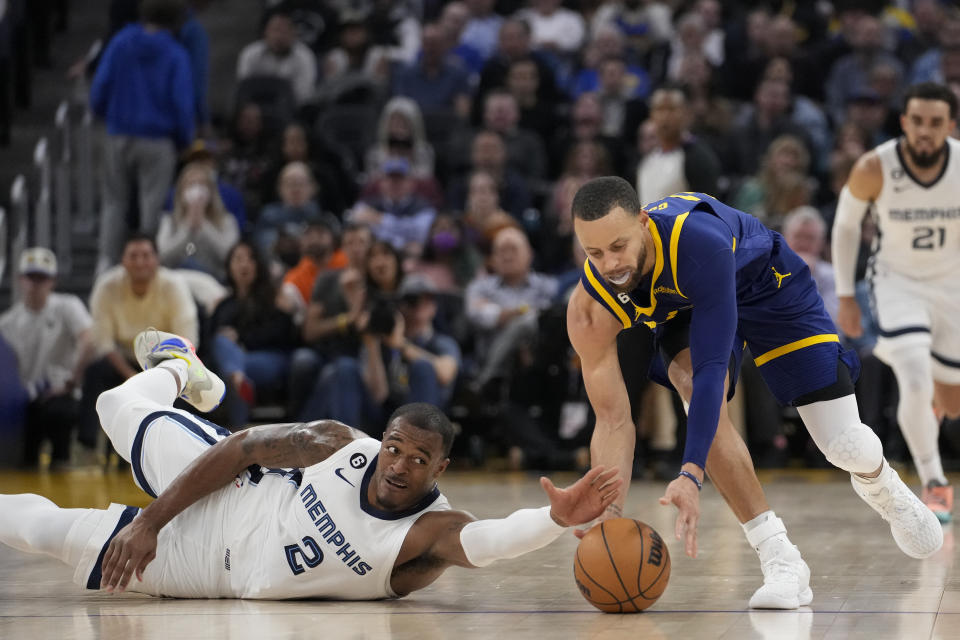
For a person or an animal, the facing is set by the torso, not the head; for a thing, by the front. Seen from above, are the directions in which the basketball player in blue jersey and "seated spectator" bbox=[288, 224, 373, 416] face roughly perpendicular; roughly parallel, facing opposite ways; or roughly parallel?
roughly parallel

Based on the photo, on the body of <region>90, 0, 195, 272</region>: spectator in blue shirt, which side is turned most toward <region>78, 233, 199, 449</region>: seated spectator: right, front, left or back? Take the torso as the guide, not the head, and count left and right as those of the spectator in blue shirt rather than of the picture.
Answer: back

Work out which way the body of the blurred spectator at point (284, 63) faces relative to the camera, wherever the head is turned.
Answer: toward the camera

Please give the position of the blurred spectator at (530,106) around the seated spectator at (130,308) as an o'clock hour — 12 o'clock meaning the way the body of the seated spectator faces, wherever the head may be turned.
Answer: The blurred spectator is roughly at 8 o'clock from the seated spectator.

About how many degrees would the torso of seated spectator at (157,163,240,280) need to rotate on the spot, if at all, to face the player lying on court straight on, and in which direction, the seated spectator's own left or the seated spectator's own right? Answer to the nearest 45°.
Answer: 0° — they already face them

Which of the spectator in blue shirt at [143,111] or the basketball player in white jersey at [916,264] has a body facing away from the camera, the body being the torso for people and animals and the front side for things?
the spectator in blue shirt

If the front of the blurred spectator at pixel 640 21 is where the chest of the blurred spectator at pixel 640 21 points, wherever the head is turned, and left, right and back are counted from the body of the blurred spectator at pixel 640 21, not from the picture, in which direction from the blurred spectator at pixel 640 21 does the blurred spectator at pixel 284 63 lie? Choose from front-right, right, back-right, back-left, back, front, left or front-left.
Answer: right

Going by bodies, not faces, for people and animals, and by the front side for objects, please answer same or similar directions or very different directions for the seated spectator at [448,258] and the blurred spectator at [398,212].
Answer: same or similar directions

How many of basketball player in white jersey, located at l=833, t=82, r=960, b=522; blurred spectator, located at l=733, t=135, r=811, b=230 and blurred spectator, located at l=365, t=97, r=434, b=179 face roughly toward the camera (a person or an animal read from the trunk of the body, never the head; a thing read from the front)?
3

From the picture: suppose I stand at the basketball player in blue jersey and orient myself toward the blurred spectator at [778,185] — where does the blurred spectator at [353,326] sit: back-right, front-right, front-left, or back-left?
front-left

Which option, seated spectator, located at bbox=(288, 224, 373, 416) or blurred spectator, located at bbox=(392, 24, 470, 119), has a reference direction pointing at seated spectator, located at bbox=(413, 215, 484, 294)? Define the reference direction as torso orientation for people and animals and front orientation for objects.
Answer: the blurred spectator

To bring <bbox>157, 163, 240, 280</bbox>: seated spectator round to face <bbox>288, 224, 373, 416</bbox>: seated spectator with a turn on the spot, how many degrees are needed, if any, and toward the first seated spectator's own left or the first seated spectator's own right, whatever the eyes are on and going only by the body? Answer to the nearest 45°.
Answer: approximately 45° to the first seated spectator's own left

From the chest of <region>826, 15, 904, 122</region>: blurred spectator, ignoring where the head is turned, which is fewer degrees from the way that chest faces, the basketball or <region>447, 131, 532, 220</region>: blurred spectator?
the basketball

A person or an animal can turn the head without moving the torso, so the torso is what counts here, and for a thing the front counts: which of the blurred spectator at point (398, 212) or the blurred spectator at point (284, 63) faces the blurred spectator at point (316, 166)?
the blurred spectator at point (284, 63)

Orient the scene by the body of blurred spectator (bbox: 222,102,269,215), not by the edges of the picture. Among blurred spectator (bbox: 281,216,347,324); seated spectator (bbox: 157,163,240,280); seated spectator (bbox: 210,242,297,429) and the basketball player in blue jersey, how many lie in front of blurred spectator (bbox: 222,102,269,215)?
4

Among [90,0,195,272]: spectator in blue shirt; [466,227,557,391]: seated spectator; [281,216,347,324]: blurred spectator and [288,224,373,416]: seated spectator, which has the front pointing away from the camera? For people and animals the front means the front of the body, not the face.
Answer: the spectator in blue shirt

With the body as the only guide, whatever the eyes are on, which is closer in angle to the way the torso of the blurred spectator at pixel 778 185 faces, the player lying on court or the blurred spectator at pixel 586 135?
the player lying on court

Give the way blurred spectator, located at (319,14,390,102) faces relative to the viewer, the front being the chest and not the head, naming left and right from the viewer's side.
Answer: facing the viewer
